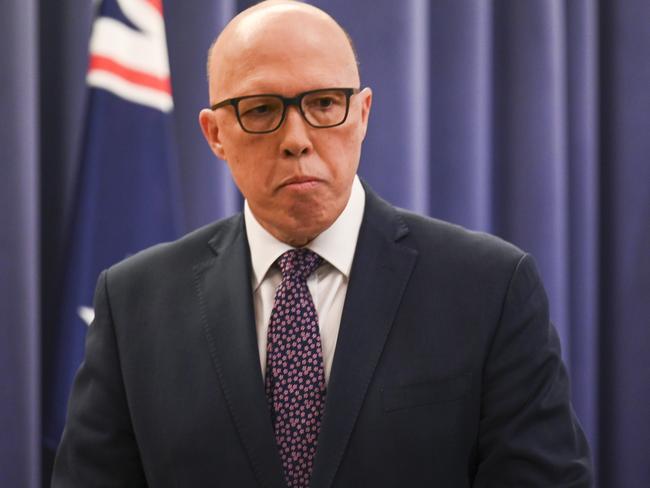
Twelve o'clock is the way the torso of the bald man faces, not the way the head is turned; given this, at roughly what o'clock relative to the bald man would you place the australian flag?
The australian flag is roughly at 5 o'clock from the bald man.

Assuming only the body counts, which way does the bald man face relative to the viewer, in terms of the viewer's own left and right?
facing the viewer

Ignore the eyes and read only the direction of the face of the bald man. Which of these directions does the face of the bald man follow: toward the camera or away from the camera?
toward the camera
